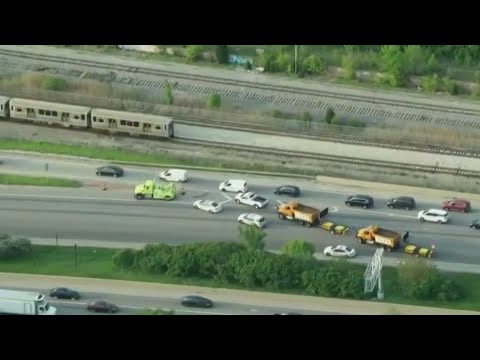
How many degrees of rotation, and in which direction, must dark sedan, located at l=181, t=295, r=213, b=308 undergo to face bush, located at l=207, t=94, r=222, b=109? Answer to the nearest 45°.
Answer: approximately 90° to its left

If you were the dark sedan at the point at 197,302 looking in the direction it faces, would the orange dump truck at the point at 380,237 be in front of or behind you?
in front

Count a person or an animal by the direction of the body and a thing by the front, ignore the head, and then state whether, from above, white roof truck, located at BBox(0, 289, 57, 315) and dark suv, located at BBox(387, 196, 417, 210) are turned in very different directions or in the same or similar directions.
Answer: very different directions

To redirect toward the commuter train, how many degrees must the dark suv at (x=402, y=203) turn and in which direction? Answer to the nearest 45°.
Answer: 0° — it already faces it

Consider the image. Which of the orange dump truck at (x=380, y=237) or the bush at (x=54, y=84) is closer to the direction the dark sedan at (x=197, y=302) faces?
the orange dump truck

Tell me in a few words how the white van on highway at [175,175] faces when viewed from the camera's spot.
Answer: facing to the left of the viewer

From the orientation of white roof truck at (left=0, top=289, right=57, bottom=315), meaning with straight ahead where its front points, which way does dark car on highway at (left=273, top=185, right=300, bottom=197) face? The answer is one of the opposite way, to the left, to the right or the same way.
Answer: the opposite way

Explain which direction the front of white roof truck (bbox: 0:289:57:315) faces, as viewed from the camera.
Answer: facing to the right of the viewer

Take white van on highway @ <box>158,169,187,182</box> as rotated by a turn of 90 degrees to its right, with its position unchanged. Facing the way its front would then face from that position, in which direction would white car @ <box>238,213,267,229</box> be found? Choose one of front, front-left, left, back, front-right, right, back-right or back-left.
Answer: back-right

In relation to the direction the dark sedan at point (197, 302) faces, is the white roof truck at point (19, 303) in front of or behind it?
behind

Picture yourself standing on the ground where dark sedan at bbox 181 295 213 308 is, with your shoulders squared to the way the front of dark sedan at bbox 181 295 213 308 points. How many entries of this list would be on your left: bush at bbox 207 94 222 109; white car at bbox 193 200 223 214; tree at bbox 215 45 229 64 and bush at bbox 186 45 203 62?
4

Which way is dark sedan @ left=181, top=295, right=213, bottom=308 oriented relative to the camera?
to the viewer's right

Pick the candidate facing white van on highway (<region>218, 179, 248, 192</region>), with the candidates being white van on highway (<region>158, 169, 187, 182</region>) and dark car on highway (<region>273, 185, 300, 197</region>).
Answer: dark car on highway (<region>273, 185, 300, 197</region>)

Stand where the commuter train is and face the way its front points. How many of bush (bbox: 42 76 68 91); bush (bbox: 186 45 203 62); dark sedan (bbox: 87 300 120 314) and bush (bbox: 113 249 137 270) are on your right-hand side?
2
